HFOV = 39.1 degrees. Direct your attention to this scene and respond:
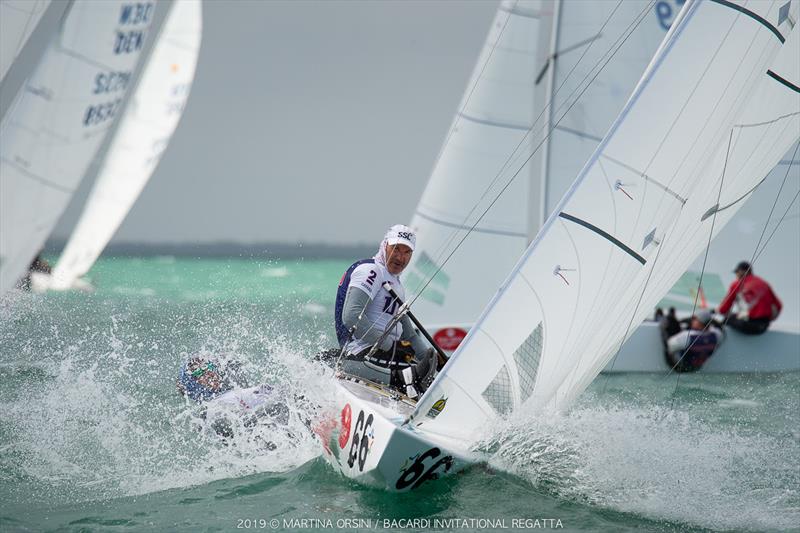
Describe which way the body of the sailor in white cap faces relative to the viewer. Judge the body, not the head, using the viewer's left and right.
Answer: facing the viewer and to the right of the viewer

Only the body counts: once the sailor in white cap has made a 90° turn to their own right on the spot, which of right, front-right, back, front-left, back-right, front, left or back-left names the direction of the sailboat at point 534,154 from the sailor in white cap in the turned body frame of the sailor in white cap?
back-right

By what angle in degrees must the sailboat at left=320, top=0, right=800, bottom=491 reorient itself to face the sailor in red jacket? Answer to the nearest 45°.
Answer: approximately 180°

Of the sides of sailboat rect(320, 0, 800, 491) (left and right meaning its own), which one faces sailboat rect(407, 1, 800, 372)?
back

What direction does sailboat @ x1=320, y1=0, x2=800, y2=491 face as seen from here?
toward the camera

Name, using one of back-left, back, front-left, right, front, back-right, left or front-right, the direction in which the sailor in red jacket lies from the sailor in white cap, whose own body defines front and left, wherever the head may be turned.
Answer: left
